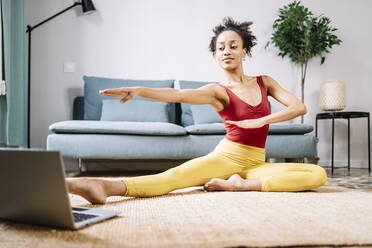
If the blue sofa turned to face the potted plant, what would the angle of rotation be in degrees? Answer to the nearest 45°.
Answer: approximately 135° to its left

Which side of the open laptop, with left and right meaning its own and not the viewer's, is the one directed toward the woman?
front

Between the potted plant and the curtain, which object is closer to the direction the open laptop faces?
the potted plant

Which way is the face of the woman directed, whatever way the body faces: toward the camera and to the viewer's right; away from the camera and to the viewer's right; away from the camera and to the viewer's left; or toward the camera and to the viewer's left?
toward the camera and to the viewer's left

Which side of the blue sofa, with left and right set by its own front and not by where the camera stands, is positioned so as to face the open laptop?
front

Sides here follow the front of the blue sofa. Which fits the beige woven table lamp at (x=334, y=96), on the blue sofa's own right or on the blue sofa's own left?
on the blue sofa's own left

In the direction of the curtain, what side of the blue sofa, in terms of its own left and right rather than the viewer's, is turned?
right

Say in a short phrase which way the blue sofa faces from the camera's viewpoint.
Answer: facing the viewer

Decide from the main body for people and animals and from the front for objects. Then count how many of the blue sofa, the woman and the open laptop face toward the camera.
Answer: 2

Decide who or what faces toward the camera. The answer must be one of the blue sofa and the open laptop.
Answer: the blue sofa

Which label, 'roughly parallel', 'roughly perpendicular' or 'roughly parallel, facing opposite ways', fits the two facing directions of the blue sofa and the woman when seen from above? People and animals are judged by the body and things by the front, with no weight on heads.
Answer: roughly parallel

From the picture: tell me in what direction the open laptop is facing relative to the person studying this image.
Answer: facing away from the viewer and to the right of the viewer
